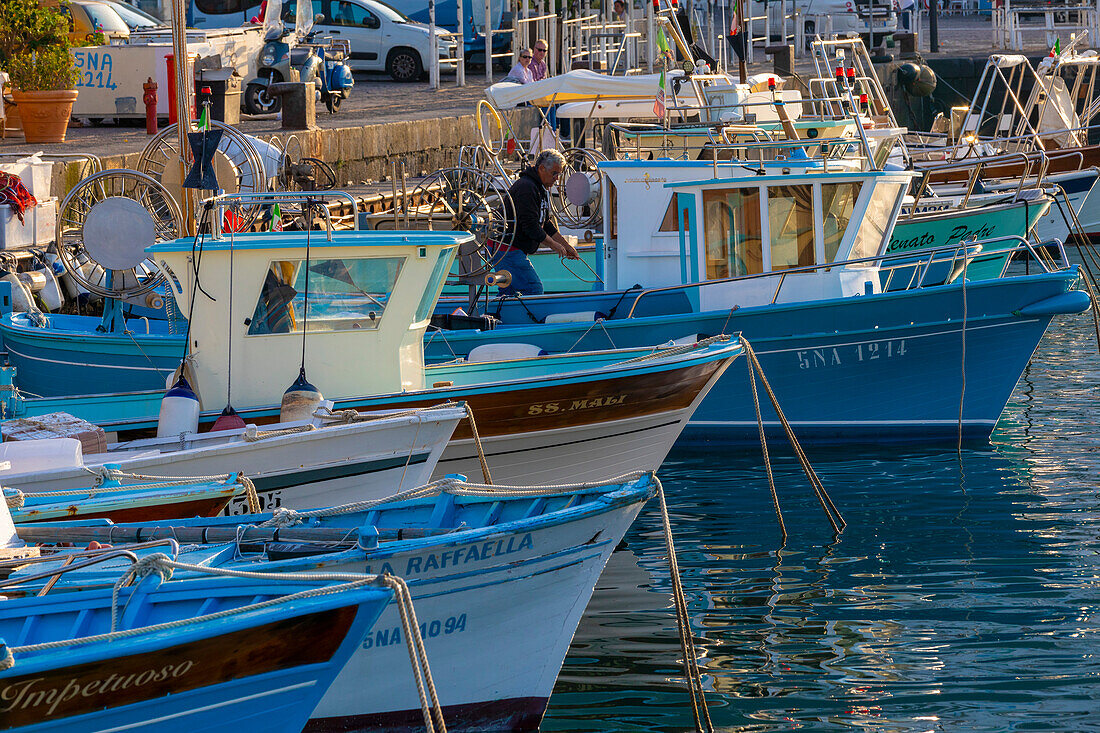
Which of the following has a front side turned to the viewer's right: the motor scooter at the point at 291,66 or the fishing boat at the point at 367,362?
the fishing boat

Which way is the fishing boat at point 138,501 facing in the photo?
to the viewer's right

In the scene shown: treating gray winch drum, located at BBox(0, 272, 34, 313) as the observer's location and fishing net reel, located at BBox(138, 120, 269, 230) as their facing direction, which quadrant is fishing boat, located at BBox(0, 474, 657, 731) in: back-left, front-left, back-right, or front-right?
back-right

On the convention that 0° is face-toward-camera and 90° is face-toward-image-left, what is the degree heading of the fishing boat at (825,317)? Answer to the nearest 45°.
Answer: approximately 270°

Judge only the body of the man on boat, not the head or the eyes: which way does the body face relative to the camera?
to the viewer's right

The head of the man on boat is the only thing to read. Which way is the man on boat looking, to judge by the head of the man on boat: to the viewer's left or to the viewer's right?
to the viewer's right

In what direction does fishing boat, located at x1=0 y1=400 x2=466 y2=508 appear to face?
to the viewer's right

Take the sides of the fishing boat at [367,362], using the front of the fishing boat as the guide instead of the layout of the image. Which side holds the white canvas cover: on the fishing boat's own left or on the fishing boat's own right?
on the fishing boat's own left

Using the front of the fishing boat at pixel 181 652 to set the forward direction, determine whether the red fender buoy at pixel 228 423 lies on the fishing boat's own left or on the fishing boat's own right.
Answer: on the fishing boat's own left

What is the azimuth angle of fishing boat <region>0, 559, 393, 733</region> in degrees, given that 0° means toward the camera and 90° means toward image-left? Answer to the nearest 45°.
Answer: approximately 270°

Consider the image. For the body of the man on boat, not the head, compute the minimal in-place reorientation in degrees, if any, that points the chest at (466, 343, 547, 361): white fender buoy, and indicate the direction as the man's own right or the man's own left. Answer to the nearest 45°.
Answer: approximately 90° to the man's own right

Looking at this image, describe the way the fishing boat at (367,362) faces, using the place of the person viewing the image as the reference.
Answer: facing to the right of the viewer

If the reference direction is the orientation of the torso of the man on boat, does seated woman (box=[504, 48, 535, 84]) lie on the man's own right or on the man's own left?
on the man's own left
